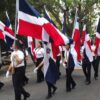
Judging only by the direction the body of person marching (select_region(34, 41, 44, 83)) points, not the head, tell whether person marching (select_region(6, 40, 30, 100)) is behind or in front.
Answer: in front

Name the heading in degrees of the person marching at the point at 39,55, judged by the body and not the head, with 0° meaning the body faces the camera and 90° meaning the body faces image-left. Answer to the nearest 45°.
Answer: approximately 45°

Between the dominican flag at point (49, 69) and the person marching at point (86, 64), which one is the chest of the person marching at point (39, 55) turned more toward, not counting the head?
the dominican flag

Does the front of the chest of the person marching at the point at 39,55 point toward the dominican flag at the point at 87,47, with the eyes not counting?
no

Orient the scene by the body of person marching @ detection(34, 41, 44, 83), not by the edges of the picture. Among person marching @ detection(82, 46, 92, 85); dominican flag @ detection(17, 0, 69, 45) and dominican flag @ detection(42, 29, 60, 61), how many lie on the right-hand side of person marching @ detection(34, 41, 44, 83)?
0
